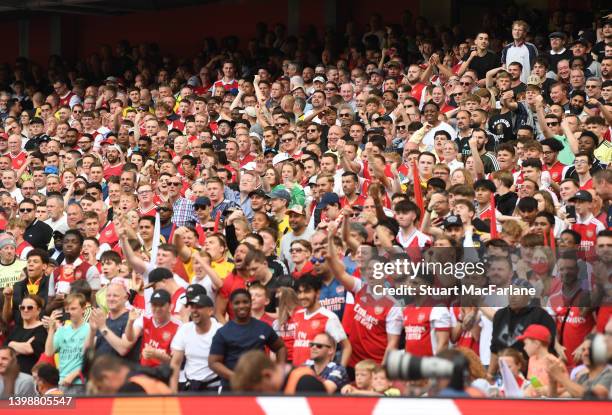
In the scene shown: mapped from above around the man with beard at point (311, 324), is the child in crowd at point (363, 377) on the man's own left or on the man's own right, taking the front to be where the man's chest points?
on the man's own left

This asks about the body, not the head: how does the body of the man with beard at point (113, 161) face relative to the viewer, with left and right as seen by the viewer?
facing the viewer and to the left of the viewer

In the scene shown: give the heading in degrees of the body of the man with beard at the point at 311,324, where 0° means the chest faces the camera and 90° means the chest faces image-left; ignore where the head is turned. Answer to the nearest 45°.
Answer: approximately 45°

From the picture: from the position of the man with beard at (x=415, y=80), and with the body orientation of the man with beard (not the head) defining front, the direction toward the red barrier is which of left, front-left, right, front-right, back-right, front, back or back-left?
front-left

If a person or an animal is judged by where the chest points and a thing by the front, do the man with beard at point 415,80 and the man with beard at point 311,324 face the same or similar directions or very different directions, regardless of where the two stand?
same or similar directions

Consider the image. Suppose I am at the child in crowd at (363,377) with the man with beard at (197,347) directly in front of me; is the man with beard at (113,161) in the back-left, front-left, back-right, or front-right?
front-right

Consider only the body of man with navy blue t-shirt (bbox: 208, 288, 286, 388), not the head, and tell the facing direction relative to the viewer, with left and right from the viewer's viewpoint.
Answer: facing the viewer

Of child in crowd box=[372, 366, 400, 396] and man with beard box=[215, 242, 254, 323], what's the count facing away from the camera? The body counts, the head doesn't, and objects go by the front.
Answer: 0

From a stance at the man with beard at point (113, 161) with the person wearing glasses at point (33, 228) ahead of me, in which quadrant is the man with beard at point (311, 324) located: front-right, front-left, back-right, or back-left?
front-left

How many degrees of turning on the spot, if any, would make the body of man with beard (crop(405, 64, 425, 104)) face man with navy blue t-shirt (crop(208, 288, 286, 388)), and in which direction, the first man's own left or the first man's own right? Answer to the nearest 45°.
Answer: approximately 45° to the first man's own left

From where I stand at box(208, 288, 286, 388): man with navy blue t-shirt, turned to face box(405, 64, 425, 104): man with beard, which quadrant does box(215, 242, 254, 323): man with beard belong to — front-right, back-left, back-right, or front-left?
front-left

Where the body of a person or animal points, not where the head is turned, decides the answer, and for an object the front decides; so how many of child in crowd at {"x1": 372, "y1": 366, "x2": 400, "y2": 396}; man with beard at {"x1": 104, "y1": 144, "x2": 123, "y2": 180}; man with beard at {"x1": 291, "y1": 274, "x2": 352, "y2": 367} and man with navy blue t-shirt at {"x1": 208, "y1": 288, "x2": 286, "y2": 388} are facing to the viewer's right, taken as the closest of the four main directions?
0

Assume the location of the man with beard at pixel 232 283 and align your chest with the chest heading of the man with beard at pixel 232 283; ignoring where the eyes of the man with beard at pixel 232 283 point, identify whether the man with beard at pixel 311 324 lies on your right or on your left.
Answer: on your left

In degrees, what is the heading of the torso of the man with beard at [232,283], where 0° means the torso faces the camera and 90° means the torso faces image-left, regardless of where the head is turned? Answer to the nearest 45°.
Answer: approximately 45°
